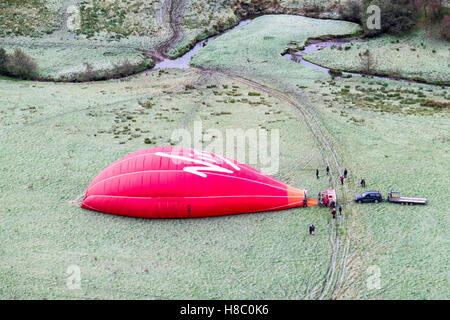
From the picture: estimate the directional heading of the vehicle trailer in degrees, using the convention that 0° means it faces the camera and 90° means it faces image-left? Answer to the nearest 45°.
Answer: approximately 90°

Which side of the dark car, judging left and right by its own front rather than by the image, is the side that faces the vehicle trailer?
back

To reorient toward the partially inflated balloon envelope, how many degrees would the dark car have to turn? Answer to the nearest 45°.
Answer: approximately 45° to its left

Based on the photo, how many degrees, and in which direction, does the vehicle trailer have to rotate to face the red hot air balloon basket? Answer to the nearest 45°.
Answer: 0° — it already faces it

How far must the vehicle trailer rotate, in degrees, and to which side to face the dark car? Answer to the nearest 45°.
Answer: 0° — it already faces it

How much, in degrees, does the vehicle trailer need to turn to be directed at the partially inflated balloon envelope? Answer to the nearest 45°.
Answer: approximately 45° to its left

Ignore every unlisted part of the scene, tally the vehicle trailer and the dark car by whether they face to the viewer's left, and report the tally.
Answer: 2

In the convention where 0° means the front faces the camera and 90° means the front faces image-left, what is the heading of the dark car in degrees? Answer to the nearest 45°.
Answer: approximately 90°
